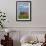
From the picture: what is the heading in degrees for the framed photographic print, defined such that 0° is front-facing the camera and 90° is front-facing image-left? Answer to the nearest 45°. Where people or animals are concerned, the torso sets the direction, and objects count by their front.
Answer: approximately 0°
